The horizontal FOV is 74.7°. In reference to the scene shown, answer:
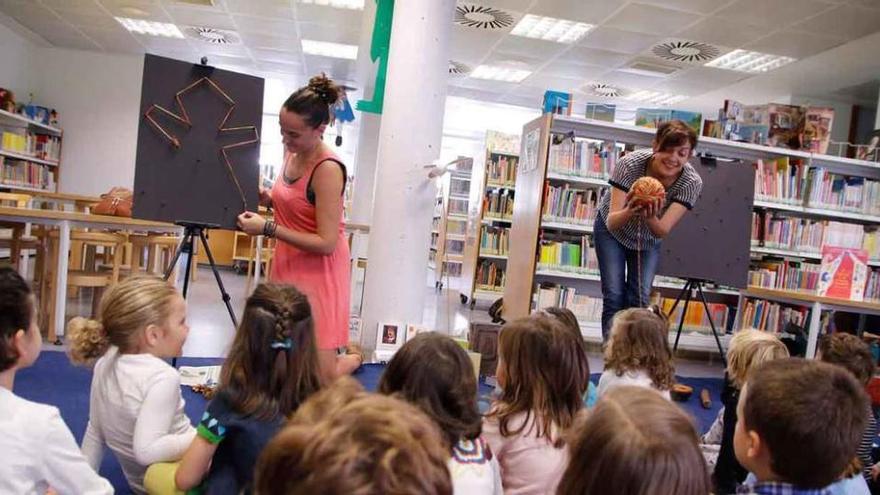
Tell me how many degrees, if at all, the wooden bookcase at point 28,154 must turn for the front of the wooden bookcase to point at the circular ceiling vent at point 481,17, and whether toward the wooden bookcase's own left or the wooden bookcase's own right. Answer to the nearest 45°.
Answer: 0° — it already faces it

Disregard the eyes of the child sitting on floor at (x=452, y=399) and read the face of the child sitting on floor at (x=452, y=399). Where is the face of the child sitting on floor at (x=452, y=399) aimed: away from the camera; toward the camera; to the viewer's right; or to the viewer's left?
away from the camera

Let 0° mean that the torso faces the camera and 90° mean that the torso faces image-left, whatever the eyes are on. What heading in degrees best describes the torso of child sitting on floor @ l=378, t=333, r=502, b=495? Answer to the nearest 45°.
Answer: approximately 135°

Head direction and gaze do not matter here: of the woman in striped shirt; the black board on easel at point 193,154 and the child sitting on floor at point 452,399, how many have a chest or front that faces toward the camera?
2

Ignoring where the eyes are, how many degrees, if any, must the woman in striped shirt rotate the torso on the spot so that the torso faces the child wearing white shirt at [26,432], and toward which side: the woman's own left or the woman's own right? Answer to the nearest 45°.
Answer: approximately 45° to the woman's own right

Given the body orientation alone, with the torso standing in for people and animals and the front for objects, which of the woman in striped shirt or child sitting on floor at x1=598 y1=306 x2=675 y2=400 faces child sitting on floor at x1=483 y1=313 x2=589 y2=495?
the woman in striped shirt

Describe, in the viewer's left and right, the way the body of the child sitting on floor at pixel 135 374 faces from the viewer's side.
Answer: facing away from the viewer and to the right of the viewer

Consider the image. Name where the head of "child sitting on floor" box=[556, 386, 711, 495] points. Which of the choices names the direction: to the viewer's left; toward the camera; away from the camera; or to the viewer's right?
away from the camera

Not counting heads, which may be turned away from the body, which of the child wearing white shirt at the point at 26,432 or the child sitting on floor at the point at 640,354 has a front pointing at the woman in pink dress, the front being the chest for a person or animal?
the child wearing white shirt

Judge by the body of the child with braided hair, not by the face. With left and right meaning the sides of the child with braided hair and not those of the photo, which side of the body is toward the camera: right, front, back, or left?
back

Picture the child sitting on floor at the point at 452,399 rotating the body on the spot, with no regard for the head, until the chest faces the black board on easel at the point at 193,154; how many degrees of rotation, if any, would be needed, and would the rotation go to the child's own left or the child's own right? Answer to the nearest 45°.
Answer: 0° — they already face it

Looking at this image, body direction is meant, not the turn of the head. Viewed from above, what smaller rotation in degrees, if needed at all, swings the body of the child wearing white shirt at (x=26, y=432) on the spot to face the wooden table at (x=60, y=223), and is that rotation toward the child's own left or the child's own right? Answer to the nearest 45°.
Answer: approximately 45° to the child's own left

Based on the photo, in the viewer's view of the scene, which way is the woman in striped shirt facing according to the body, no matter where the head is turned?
toward the camera

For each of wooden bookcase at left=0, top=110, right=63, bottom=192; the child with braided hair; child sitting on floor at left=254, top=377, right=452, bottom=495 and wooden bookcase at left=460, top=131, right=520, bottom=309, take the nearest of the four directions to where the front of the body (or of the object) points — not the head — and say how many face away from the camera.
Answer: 2

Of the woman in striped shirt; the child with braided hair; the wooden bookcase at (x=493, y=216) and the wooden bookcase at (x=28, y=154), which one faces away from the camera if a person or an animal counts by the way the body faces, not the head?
the child with braided hair
